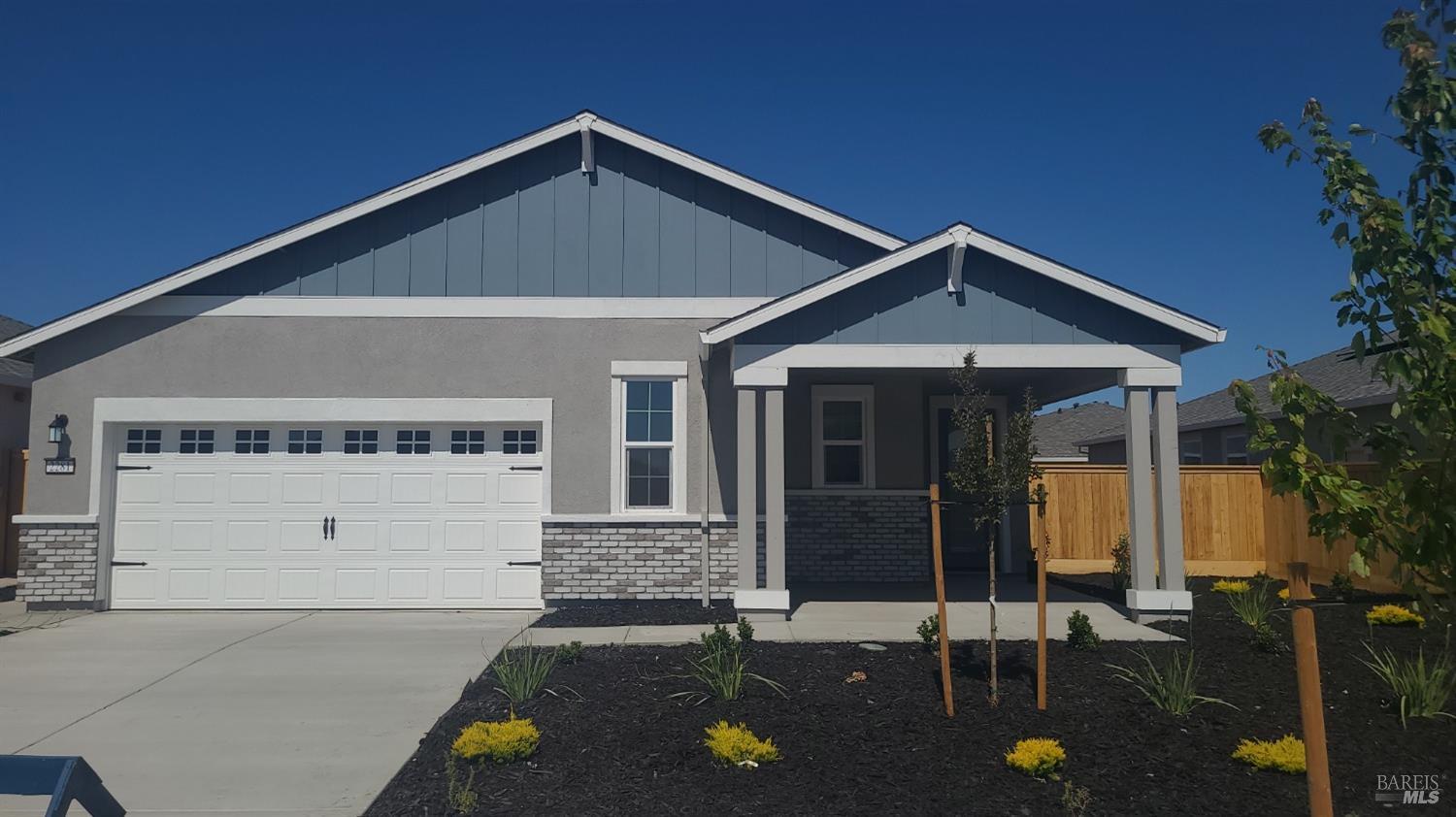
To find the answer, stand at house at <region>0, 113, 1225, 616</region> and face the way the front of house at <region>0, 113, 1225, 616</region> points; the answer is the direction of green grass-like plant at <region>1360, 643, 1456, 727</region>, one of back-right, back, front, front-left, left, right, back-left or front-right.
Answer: front-left

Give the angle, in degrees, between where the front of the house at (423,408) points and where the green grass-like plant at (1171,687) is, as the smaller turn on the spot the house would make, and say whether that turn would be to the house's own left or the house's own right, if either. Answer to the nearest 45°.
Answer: approximately 45° to the house's own left

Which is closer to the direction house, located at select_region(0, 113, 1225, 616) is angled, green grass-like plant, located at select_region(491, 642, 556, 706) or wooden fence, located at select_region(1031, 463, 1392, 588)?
the green grass-like plant

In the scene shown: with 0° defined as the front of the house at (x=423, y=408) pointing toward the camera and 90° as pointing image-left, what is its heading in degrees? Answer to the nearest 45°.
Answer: approximately 0°

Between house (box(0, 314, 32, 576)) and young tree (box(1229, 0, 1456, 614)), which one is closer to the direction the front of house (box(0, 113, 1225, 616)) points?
the young tree

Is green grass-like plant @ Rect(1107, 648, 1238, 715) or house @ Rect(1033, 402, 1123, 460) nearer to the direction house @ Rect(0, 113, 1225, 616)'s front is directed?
the green grass-like plant

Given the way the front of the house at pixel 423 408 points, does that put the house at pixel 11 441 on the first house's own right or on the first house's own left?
on the first house's own right

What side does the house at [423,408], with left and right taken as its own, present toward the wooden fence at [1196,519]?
left

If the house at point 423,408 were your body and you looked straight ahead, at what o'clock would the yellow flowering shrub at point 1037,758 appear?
The yellow flowering shrub is roughly at 11 o'clock from the house.

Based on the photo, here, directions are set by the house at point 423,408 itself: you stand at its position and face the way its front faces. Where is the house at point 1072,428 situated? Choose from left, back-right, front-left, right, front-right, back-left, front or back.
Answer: back-left

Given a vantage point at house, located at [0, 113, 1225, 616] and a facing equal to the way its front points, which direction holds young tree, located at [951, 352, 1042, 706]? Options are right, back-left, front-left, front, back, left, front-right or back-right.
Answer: front-left

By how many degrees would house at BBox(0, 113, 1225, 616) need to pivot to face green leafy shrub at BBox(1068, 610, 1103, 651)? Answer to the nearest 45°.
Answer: approximately 45° to its left
